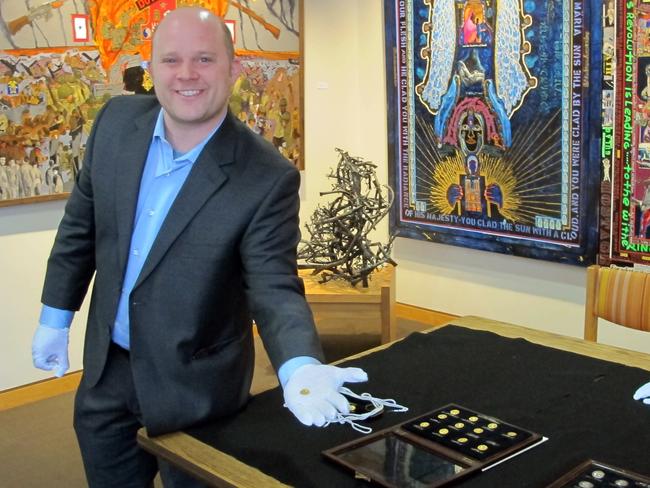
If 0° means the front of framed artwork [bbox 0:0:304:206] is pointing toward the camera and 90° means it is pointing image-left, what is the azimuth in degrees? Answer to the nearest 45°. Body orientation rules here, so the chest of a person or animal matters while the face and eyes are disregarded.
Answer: approximately 315°

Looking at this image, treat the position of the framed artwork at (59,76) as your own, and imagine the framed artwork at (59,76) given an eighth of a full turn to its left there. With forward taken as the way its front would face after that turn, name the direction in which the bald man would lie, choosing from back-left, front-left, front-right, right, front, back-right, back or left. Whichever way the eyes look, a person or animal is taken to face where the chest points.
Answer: right

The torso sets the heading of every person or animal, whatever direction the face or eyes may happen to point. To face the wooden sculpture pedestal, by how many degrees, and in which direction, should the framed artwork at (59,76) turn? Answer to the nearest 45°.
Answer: approximately 45° to its left

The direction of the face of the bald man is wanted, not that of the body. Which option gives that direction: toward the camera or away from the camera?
toward the camera

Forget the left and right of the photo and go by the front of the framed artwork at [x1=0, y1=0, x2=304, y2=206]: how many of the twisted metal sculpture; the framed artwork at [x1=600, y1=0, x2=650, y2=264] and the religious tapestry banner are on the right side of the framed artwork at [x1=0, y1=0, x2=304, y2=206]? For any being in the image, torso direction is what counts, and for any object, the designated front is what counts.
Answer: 0

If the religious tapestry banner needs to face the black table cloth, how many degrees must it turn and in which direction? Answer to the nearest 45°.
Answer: approximately 45° to its left

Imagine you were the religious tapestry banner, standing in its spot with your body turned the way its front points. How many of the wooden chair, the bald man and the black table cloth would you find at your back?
0

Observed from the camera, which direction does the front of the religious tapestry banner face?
facing the viewer and to the left of the viewer

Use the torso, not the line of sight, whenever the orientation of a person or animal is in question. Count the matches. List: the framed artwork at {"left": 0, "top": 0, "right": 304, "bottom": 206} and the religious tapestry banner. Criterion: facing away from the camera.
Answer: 0

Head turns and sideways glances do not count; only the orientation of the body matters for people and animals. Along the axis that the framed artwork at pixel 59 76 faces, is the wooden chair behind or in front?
in front

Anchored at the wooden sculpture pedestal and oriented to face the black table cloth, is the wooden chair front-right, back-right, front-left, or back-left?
front-left

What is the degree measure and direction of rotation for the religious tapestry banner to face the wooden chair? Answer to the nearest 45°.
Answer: approximately 45° to its left

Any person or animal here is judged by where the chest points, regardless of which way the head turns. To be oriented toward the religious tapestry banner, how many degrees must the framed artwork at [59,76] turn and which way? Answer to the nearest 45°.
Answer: approximately 45° to its left

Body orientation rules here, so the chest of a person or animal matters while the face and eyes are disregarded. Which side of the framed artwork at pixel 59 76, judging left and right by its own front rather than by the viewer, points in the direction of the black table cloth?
front
